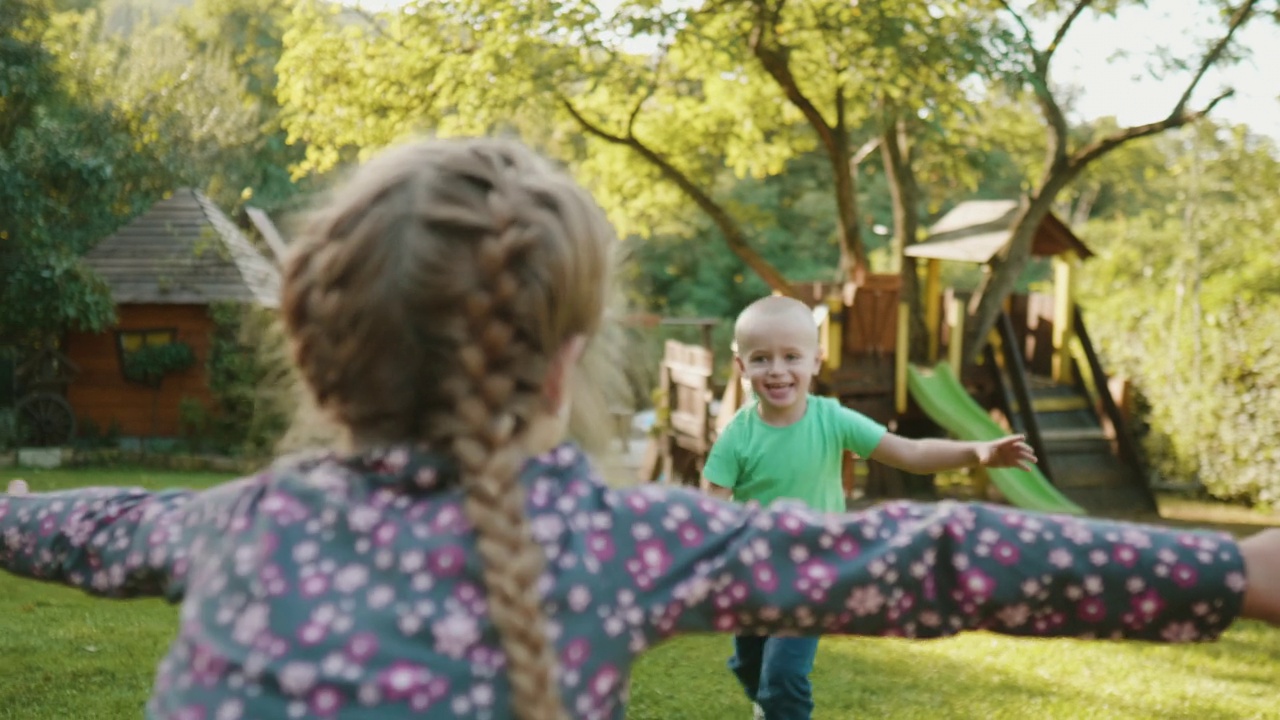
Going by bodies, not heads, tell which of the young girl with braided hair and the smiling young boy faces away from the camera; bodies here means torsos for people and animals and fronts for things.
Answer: the young girl with braided hair

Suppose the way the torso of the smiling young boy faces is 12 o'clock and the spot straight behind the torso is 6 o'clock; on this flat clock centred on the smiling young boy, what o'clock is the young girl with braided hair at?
The young girl with braided hair is roughly at 12 o'clock from the smiling young boy.

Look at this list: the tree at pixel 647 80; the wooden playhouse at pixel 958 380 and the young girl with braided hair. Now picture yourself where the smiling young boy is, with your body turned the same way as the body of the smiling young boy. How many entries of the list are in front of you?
1

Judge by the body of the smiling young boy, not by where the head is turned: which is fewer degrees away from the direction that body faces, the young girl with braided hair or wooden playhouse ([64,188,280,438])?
the young girl with braided hair

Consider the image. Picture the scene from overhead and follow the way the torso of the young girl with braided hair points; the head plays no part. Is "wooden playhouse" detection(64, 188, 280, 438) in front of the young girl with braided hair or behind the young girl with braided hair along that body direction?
in front

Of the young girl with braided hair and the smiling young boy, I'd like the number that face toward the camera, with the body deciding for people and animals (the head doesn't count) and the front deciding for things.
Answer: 1

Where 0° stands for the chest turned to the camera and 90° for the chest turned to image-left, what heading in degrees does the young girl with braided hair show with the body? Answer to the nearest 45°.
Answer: approximately 180°

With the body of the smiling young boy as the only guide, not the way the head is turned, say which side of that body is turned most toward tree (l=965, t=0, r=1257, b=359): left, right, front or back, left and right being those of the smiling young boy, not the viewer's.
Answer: back

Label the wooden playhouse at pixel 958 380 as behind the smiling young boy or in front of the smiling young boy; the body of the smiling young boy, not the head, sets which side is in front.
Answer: behind

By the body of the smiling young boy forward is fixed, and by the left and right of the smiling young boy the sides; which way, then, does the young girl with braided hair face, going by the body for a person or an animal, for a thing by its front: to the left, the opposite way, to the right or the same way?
the opposite way

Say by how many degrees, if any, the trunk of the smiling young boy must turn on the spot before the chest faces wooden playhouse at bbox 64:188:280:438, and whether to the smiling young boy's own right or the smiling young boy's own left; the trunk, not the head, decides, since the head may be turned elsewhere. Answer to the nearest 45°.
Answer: approximately 135° to the smiling young boy's own right

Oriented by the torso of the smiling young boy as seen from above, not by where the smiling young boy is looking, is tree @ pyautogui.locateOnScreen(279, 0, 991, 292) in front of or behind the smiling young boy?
behind

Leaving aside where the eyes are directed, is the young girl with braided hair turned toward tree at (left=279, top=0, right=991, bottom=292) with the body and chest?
yes

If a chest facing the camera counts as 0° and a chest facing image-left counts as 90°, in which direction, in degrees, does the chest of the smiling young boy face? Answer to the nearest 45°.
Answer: approximately 0°

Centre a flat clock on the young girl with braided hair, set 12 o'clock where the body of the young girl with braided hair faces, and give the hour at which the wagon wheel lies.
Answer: The wagon wheel is roughly at 11 o'clock from the young girl with braided hair.
